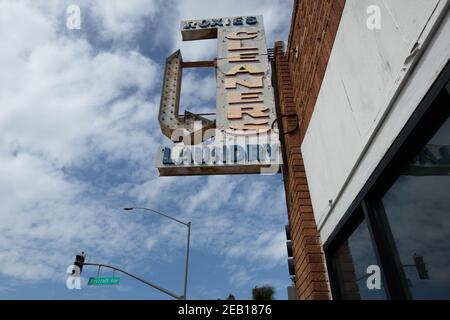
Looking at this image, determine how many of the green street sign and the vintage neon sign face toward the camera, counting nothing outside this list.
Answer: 2

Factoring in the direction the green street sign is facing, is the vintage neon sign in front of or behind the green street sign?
in front

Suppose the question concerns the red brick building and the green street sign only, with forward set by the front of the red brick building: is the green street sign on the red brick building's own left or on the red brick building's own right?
on the red brick building's own right

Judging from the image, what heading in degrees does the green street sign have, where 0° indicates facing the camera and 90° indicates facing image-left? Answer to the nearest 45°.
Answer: approximately 0°

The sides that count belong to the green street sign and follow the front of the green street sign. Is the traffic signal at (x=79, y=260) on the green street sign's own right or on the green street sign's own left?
on the green street sign's own right

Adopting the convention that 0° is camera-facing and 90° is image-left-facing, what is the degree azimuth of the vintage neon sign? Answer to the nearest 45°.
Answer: approximately 0°

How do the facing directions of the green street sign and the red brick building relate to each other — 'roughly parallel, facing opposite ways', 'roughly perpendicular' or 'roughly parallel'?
roughly perpendicular

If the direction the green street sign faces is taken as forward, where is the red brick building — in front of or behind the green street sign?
in front

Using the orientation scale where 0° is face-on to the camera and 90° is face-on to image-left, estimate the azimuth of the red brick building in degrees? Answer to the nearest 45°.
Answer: approximately 45°
